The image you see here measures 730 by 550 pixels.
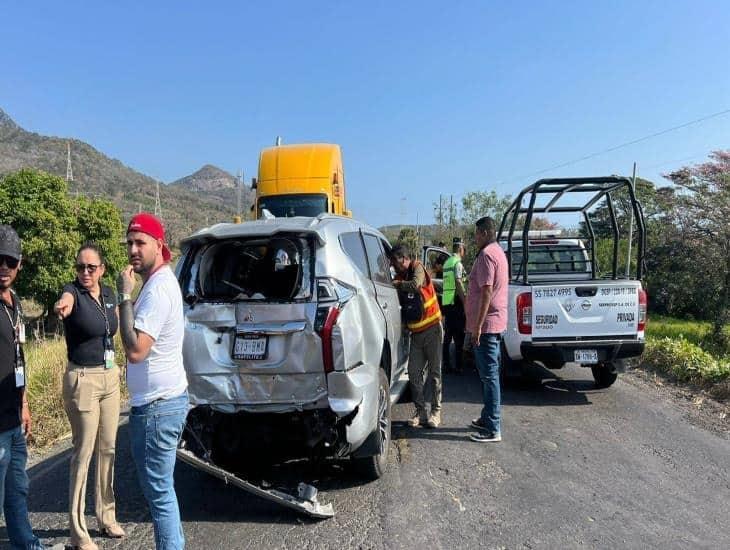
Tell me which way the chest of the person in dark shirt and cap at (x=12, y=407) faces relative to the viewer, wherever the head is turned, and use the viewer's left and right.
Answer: facing the viewer and to the right of the viewer

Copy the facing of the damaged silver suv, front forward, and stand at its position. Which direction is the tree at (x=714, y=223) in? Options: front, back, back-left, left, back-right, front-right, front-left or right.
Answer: front-right

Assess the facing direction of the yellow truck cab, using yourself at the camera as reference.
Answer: facing the viewer

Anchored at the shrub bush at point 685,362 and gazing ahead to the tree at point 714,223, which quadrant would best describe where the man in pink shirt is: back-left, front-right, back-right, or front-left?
back-left

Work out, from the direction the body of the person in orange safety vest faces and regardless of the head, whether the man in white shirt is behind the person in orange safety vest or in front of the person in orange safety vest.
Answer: in front

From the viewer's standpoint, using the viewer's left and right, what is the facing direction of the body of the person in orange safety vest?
facing the viewer and to the left of the viewer

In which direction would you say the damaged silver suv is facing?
away from the camera

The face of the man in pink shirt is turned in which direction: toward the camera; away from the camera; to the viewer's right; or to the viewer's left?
to the viewer's left

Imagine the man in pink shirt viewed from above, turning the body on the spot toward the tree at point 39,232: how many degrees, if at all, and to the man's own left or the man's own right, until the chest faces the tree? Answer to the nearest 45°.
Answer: approximately 45° to the man's own right

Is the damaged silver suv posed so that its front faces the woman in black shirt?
no

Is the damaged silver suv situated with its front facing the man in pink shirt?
no

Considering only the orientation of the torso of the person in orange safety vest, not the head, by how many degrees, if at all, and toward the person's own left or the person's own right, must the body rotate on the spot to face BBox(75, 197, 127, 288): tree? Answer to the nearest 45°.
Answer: approximately 90° to the person's own right

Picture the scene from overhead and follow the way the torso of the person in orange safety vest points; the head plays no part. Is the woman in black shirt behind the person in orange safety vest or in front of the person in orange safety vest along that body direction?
in front

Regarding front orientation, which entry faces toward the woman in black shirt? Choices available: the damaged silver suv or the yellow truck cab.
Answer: the yellow truck cab

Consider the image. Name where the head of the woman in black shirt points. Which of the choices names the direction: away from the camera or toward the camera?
toward the camera

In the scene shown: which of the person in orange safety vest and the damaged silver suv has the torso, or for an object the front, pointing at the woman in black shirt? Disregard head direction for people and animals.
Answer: the person in orange safety vest

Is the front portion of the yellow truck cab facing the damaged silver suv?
yes

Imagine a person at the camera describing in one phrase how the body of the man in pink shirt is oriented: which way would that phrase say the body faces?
to the viewer's left

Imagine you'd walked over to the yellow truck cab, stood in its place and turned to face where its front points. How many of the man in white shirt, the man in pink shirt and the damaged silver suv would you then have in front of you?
3

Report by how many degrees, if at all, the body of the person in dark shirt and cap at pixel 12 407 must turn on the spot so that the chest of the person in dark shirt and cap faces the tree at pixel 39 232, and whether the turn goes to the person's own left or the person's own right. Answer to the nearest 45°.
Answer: approximately 135° to the person's own left
